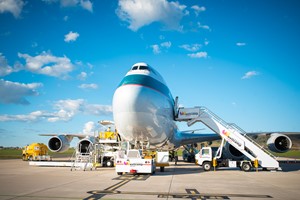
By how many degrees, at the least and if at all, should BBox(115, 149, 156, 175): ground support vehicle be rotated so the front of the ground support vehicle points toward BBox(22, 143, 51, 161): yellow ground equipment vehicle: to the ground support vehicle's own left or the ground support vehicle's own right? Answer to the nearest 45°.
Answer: approximately 45° to the ground support vehicle's own left

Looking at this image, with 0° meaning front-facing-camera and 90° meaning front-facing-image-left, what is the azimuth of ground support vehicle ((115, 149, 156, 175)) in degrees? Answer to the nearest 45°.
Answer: approximately 180°

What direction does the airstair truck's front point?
to the viewer's left

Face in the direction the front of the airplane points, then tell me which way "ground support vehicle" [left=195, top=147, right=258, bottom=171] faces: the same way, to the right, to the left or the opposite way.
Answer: to the right
